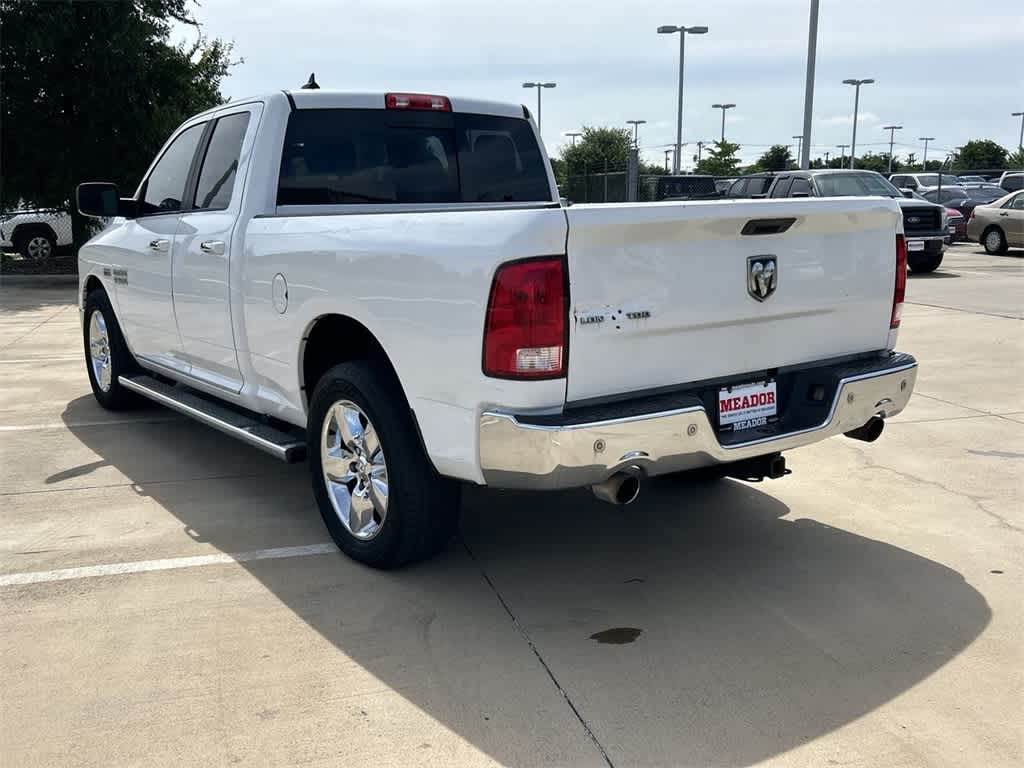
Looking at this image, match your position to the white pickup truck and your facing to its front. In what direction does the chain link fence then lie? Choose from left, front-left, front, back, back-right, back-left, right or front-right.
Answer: front-right

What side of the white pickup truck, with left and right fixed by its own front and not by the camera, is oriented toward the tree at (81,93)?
front

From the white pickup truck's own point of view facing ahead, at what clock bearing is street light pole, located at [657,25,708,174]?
The street light pole is roughly at 2 o'clock from the white pickup truck.

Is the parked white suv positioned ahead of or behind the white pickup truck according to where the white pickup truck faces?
ahead

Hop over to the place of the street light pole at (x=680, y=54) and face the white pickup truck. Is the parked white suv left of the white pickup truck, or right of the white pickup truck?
right

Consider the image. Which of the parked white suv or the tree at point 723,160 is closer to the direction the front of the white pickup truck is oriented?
the parked white suv

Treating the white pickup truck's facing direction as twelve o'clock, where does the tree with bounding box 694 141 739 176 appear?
The tree is roughly at 2 o'clock from the white pickup truck.

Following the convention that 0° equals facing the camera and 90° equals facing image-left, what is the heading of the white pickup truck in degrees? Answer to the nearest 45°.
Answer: approximately 135°

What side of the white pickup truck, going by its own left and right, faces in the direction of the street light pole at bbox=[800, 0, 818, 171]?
right
